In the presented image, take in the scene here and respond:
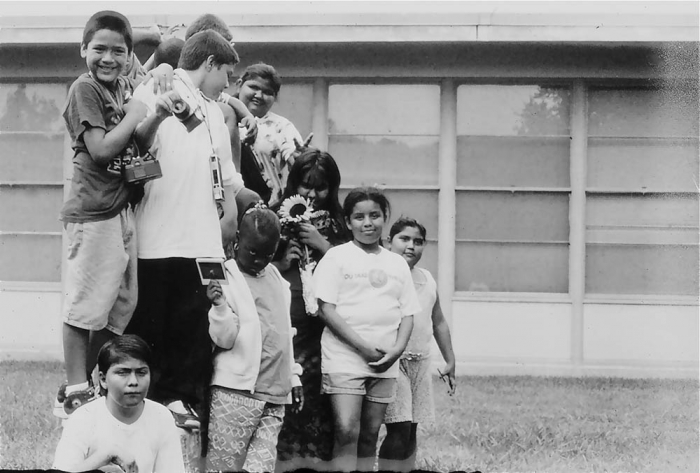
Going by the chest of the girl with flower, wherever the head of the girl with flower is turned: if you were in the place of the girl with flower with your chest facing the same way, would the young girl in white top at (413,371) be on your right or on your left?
on your left

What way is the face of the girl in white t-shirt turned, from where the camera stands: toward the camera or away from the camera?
toward the camera

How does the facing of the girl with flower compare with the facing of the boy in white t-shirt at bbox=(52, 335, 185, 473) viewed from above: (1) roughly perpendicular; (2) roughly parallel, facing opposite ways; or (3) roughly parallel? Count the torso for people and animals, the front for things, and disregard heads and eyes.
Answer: roughly parallel

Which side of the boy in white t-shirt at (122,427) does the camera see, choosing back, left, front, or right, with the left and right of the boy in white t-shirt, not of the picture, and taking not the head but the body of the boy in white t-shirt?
front

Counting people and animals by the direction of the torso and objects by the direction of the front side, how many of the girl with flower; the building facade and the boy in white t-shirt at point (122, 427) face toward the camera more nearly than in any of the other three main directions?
3

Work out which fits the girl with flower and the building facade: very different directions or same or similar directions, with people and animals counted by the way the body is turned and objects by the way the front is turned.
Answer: same or similar directions

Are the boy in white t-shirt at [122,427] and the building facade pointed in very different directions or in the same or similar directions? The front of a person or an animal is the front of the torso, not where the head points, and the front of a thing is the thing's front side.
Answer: same or similar directions

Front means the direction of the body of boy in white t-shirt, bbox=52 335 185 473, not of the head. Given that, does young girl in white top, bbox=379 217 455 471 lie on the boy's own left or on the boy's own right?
on the boy's own left

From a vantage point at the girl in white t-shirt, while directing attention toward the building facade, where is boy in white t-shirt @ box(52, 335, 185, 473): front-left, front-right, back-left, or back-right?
back-left

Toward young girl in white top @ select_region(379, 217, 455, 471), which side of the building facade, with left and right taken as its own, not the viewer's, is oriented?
front

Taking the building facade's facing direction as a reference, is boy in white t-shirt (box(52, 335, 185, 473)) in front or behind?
in front

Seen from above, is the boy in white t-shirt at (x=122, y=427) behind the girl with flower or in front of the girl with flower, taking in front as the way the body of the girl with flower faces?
in front

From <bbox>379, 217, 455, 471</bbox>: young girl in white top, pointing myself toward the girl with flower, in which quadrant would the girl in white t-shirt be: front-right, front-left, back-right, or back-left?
front-left

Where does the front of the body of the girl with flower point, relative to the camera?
toward the camera
